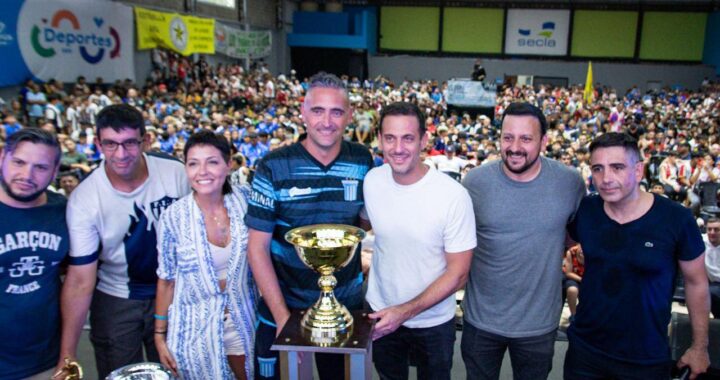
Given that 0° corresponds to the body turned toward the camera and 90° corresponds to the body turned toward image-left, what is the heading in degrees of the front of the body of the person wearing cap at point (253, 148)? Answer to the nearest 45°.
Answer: approximately 0°

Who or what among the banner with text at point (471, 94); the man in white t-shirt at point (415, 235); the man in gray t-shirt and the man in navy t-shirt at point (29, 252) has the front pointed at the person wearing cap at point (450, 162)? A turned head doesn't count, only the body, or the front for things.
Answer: the banner with text

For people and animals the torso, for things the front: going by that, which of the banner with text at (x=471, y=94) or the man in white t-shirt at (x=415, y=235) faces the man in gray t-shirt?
the banner with text

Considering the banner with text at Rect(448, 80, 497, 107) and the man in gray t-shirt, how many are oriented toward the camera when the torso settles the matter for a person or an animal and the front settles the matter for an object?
2

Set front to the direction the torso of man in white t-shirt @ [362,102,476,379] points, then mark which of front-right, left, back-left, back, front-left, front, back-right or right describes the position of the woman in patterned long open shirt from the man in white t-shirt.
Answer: front-right

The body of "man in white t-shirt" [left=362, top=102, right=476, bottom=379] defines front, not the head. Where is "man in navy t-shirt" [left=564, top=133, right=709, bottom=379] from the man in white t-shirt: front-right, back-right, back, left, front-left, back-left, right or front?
back-left

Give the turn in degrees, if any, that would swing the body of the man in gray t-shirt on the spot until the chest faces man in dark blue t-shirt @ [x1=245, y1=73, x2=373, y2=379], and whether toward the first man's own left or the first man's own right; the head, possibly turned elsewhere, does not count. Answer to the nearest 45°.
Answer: approximately 45° to the first man's own right

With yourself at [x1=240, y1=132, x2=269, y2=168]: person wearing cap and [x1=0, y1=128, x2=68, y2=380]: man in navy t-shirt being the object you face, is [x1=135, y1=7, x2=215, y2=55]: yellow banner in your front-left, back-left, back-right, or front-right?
back-right
